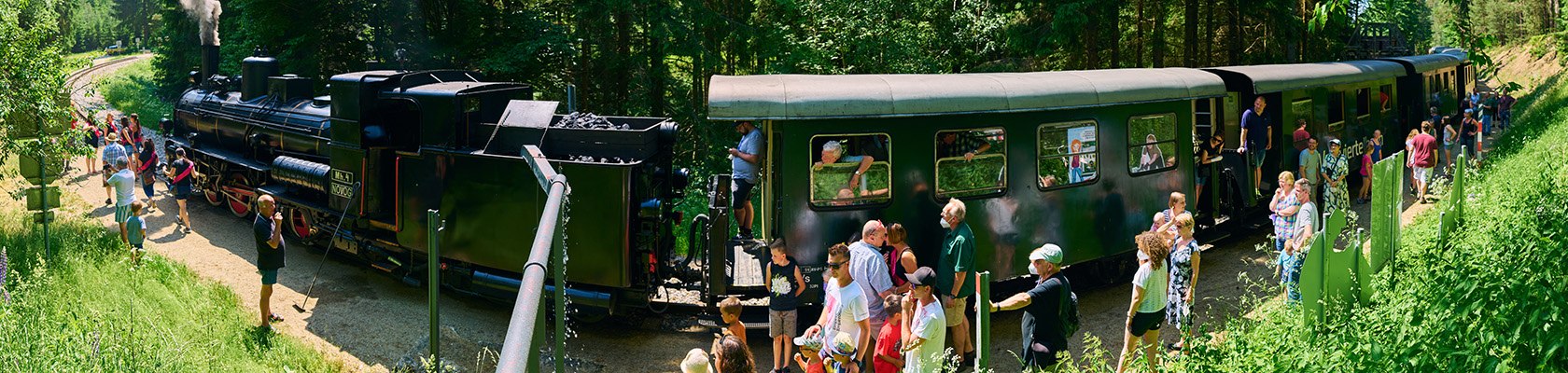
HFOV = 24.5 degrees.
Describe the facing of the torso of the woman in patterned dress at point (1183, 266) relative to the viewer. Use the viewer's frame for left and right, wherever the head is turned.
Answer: facing the viewer and to the left of the viewer

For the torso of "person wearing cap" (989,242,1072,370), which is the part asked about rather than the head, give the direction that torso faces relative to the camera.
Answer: to the viewer's left

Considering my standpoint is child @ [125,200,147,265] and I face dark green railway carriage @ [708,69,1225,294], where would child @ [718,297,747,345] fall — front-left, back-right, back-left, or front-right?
front-right

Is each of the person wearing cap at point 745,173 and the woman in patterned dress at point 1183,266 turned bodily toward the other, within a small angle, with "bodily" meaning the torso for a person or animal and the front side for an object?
no
